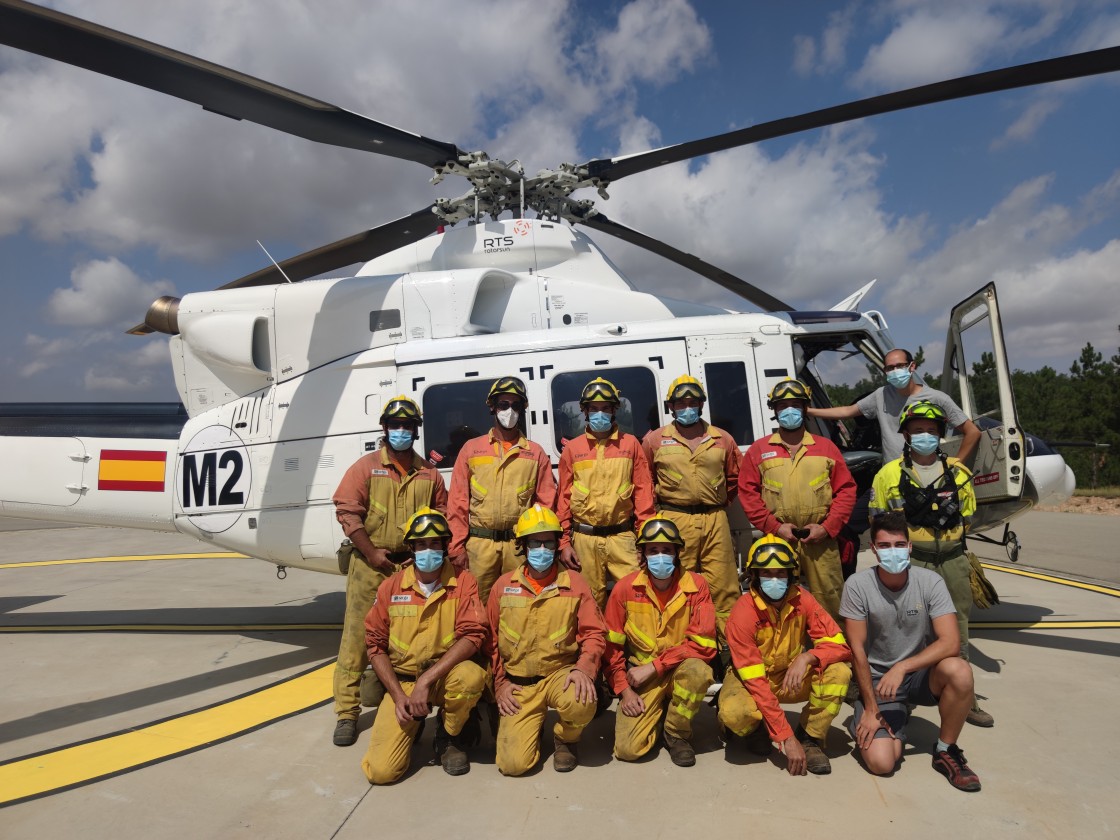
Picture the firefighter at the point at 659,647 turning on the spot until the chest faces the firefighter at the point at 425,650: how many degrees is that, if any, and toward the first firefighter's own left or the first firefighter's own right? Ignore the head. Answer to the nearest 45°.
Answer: approximately 90° to the first firefighter's own right

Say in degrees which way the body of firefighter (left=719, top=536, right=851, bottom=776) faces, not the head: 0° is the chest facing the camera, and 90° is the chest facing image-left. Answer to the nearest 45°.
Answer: approximately 0°

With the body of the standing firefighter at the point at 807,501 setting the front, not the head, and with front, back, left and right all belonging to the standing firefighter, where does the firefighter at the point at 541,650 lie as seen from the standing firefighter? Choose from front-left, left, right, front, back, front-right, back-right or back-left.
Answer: front-right

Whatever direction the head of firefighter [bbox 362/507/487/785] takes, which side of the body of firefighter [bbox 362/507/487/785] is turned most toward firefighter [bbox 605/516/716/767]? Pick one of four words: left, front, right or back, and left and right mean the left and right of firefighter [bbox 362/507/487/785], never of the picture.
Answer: left

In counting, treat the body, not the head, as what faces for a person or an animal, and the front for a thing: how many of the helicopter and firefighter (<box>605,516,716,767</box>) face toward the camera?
1

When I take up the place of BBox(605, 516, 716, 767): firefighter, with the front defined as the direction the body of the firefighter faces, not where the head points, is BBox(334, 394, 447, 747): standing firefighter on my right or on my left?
on my right

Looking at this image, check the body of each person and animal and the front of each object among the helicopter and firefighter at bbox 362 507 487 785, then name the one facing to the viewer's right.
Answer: the helicopter
